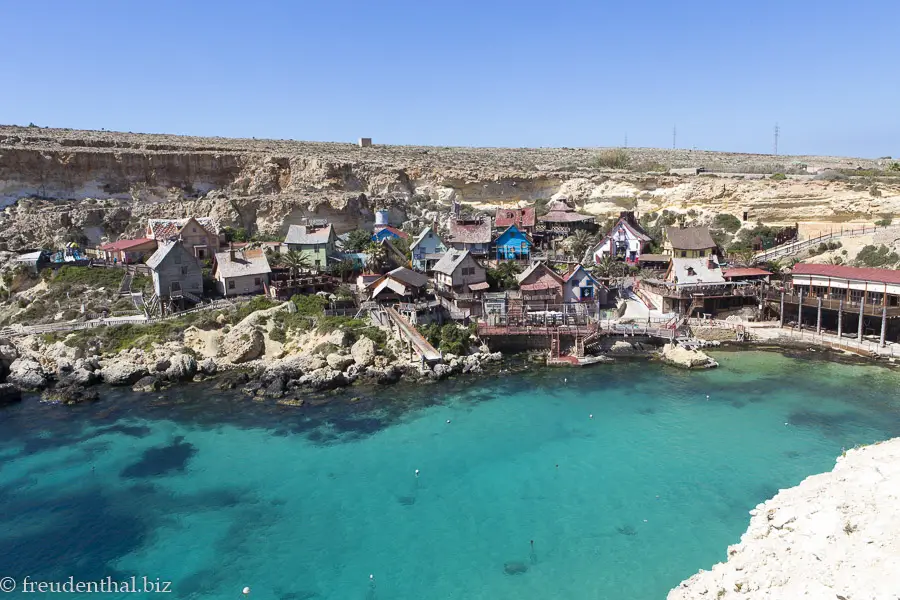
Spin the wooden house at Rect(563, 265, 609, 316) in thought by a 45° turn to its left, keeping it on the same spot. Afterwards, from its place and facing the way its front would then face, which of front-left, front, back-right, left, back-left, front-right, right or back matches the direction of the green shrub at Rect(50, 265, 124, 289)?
back-right

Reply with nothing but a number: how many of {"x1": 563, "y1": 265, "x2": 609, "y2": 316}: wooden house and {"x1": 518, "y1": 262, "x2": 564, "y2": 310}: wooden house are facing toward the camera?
2

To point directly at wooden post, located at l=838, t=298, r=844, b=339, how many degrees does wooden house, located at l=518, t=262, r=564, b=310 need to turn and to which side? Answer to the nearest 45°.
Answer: approximately 90° to its left

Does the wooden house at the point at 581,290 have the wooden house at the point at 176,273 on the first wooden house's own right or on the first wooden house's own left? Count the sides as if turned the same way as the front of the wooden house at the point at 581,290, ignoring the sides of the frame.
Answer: on the first wooden house's own right

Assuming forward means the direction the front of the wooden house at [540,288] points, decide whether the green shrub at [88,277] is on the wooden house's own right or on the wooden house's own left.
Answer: on the wooden house's own right

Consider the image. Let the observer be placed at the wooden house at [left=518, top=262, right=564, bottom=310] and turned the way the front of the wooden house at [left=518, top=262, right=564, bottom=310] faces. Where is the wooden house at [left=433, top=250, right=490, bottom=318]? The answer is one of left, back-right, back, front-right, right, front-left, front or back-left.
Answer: right

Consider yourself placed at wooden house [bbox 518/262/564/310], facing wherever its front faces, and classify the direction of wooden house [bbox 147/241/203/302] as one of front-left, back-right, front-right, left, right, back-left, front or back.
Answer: right

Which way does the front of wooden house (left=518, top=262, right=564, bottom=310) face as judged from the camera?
facing the viewer

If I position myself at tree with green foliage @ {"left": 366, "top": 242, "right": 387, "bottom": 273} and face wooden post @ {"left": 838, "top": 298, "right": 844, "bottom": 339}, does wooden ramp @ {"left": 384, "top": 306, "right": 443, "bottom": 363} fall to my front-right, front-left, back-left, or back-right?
front-right

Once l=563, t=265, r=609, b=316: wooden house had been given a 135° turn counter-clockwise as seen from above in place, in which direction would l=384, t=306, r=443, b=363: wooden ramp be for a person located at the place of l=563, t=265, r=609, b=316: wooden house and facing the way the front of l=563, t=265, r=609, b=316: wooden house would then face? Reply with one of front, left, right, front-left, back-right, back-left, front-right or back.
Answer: back

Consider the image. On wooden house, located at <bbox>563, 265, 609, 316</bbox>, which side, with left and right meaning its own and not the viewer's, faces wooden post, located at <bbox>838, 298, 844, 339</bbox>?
left

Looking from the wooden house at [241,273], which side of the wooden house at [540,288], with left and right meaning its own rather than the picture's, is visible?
right

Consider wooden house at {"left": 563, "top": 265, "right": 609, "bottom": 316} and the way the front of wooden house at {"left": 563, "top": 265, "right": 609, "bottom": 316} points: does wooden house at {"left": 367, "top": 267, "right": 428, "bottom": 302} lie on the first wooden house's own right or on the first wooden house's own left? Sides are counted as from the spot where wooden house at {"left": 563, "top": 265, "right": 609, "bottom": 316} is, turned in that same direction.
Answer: on the first wooden house's own right
